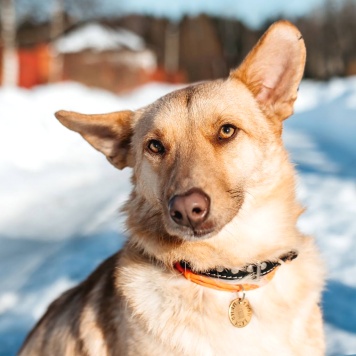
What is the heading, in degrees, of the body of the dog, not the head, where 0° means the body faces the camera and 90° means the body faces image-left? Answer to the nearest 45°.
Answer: approximately 315°
